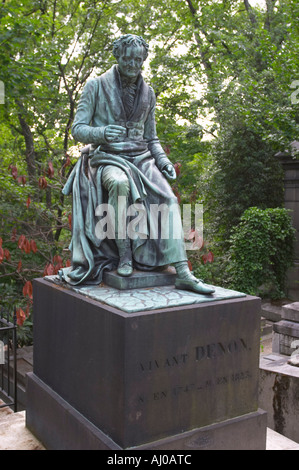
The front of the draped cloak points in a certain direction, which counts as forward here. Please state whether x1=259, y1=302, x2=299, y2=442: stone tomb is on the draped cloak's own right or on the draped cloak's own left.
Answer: on the draped cloak's own left

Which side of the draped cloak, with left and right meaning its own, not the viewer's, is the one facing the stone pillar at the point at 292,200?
left

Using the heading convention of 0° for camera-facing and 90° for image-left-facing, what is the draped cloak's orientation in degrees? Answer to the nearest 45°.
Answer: approximately 315°

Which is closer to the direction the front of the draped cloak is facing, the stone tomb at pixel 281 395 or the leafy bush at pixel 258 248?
the stone tomb

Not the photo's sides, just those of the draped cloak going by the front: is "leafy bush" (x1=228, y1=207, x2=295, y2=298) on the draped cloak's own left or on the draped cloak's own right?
on the draped cloak's own left
